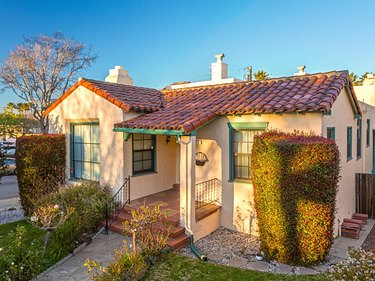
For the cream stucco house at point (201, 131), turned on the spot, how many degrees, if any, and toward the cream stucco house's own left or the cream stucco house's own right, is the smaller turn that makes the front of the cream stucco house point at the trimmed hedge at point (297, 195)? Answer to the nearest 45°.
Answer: approximately 90° to the cream stucco house's own left

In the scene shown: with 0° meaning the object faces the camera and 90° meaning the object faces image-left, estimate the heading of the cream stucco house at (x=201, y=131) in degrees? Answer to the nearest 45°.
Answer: approximately 45°

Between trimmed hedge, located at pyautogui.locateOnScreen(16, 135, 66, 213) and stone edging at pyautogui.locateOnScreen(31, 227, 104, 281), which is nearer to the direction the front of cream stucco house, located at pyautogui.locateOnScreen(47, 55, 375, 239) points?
the stone edging

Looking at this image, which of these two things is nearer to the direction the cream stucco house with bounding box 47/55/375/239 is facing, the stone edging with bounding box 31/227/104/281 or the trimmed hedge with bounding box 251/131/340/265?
the stone edging

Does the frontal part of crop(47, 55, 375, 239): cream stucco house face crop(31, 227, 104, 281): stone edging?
yes

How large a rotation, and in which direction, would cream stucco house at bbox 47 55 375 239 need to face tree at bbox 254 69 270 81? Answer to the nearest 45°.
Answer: approximately 135° to its right

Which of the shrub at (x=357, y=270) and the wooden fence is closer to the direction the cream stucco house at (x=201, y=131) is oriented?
the shrub

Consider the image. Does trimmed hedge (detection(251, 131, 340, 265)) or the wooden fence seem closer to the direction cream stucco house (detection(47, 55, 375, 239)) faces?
the trimmed hedge

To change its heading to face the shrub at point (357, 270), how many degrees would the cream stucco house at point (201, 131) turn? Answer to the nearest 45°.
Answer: approximately 90° to its left

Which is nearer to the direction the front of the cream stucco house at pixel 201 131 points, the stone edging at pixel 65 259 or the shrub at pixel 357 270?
the stone edging

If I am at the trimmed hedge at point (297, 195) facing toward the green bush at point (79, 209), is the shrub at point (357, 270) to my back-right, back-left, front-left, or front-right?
back-left
